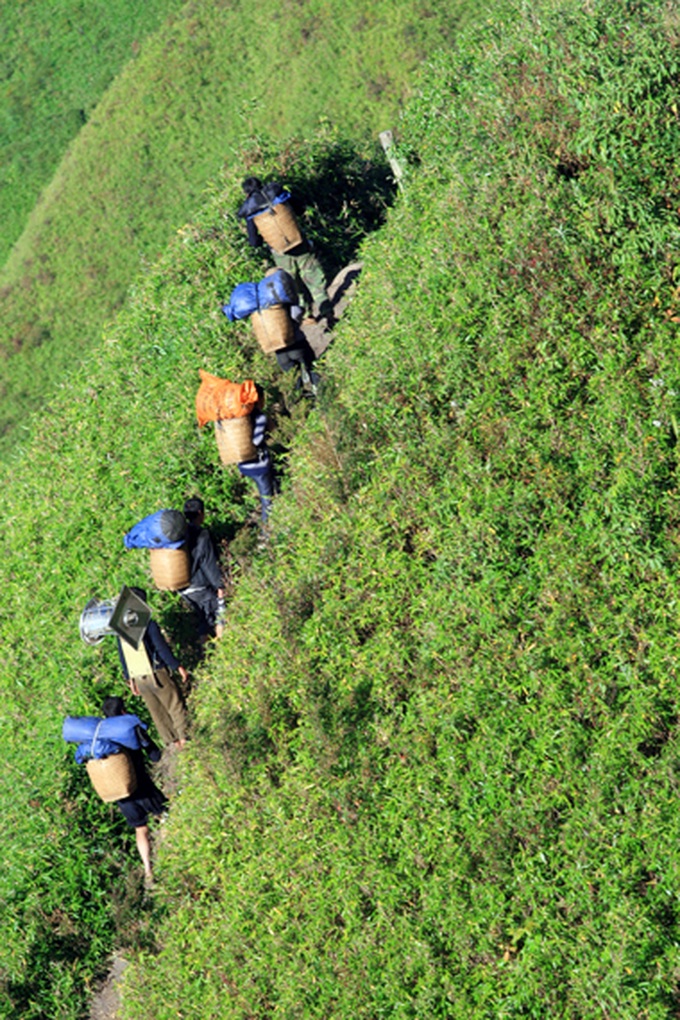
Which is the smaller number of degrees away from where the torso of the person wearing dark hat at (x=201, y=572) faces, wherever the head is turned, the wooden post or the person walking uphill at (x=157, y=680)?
the wooden post

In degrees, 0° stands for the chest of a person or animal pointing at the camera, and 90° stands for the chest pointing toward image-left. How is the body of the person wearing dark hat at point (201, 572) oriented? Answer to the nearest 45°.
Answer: approximately 225°

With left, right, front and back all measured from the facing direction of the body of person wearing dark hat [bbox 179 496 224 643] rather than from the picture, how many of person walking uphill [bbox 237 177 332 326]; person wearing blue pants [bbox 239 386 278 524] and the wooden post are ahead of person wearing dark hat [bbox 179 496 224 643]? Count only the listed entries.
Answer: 3

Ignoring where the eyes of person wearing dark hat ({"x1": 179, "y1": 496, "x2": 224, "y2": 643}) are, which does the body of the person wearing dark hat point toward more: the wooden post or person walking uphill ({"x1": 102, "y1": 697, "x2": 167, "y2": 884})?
the wooden post

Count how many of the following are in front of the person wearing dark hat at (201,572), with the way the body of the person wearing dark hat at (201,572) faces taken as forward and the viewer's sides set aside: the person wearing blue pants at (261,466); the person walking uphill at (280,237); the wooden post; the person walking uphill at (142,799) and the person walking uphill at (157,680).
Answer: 3

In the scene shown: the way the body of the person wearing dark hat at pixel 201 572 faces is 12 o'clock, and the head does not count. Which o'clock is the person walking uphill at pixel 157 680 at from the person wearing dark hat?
The person walking uphill is roughly at 6 o'clock from the person wearing dark hat.

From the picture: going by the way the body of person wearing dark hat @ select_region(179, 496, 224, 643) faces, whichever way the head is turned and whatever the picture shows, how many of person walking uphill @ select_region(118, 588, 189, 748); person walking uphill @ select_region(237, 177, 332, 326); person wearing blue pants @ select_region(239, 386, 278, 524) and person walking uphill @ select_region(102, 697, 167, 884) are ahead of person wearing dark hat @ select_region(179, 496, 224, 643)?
2

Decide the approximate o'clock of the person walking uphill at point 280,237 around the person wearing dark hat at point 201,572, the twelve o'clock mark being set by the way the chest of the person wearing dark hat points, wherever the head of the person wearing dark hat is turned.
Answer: The person walking uphill is roughly at 12 o'clock from the person wearing dark hat.

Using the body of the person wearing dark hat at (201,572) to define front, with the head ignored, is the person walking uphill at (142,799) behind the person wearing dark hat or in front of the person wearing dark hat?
behind

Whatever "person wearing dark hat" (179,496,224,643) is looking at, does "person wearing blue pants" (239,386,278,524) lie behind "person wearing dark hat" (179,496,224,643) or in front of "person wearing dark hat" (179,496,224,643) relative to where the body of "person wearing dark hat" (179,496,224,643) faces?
in front

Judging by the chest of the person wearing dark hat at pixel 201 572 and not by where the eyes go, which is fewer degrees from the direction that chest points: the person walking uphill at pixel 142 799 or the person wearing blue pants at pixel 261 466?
the person wearing blue pants

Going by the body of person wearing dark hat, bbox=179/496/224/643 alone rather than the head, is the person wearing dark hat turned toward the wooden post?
yes
